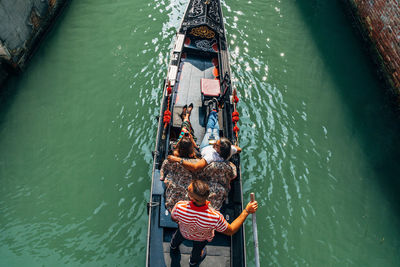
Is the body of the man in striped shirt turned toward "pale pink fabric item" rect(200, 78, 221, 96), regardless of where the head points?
yes

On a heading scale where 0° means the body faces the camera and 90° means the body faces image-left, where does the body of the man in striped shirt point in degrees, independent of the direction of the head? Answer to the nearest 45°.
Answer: approximately 180°

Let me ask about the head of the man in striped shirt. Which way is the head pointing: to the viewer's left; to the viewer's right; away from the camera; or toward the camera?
away from the camera

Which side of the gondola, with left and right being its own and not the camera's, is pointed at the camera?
back
